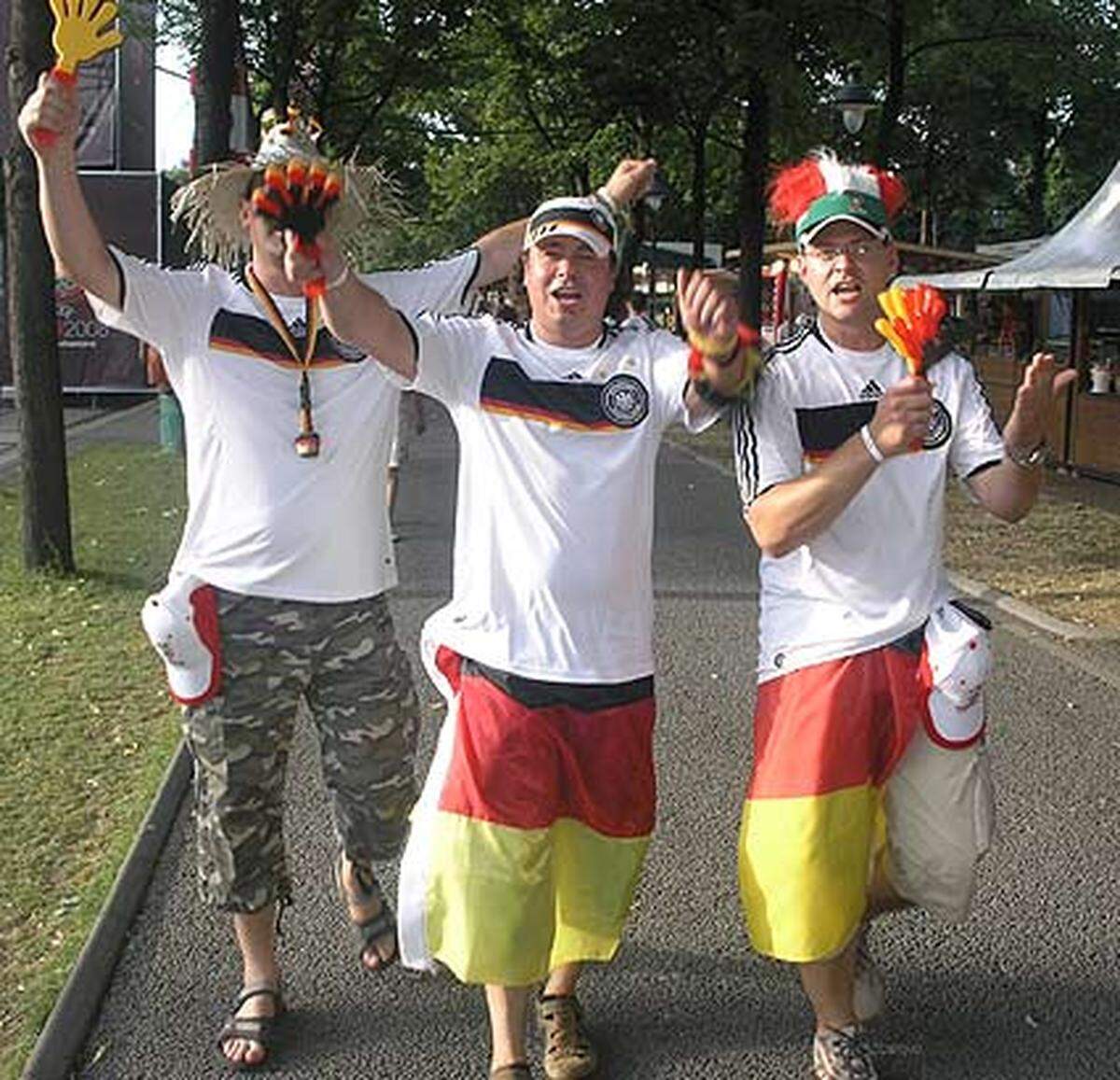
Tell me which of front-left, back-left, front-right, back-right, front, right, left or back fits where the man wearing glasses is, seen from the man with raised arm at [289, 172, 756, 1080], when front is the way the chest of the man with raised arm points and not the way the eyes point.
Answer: left

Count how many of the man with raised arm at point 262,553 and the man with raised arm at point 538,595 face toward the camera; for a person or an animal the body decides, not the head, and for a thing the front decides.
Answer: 2

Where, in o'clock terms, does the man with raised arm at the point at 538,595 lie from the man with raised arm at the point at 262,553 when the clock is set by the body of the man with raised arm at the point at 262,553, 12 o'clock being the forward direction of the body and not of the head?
the man with raised arm at the point at 538,595 is roughly at 10 o'clock from the man with raised arm at the point at 262,553.

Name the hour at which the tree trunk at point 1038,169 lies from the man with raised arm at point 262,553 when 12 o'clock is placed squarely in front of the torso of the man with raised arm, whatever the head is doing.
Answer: The tree trunk is roughly at 7 o'clock from the man with raised arm.

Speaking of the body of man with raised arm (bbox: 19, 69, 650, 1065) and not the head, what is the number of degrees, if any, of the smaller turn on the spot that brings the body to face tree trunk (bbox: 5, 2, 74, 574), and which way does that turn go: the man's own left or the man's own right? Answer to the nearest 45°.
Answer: approximately 180°

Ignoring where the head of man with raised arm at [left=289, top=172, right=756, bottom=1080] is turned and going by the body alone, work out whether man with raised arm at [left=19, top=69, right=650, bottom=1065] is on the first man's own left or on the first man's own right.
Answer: on the first man's own right

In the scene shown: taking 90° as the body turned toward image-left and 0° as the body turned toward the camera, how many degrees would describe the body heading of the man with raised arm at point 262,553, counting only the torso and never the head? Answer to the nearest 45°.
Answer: approximately 0°

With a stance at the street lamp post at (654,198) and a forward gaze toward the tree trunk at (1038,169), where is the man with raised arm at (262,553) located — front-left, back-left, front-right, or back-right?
back-right

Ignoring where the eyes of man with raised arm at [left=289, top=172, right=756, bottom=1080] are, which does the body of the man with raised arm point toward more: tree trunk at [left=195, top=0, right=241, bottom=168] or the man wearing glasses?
the man wearing glasses

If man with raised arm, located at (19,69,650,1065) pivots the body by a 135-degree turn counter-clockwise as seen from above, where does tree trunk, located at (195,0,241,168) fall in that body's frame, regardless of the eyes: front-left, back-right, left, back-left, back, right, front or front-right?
front-left
